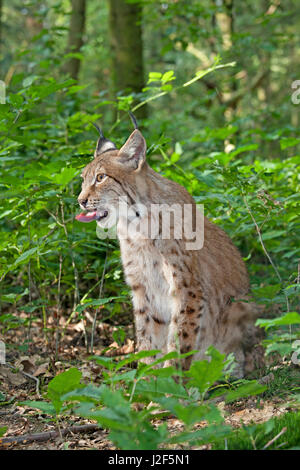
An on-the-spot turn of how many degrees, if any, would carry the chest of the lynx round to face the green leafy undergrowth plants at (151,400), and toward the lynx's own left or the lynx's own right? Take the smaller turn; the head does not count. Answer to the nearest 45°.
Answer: approximately 45° to the lynx's own left

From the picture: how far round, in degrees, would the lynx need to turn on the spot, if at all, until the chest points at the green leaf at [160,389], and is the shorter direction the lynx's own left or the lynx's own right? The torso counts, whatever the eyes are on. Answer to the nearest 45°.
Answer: approximately 45° to the lynx's own left

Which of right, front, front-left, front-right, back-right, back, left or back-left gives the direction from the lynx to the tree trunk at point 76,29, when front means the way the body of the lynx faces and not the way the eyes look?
back-right

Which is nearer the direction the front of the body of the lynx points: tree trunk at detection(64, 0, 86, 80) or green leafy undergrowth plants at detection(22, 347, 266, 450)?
the green leafy undergrowth plants

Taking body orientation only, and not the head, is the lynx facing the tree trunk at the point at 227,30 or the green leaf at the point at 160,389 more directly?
the green leaf

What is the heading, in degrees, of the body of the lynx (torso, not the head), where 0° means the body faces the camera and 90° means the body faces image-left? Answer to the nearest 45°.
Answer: approximately 45°

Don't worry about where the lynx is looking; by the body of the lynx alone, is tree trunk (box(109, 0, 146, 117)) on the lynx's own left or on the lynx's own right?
on the lynx's own right

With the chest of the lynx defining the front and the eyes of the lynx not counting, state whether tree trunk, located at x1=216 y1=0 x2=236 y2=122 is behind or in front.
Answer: behind

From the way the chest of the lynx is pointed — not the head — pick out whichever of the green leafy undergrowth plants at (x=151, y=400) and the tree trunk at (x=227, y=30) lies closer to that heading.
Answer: the green leafy undergrowth plants

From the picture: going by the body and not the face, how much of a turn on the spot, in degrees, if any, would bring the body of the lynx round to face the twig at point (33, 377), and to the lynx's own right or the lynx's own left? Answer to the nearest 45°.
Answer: approximately 45° to the lynx's own right

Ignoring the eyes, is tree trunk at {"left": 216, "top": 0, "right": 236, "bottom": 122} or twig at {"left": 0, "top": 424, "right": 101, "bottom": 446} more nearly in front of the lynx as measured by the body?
the twig
